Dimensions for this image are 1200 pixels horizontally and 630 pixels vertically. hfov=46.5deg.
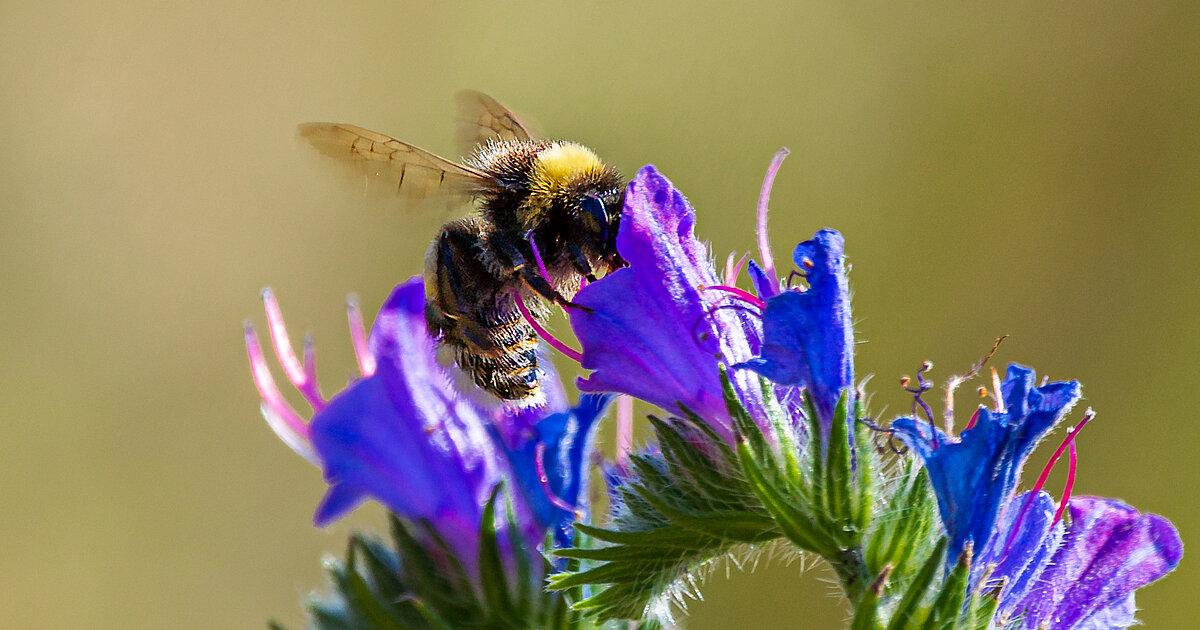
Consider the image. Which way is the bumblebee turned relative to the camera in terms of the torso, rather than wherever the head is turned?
to the viewer's right
